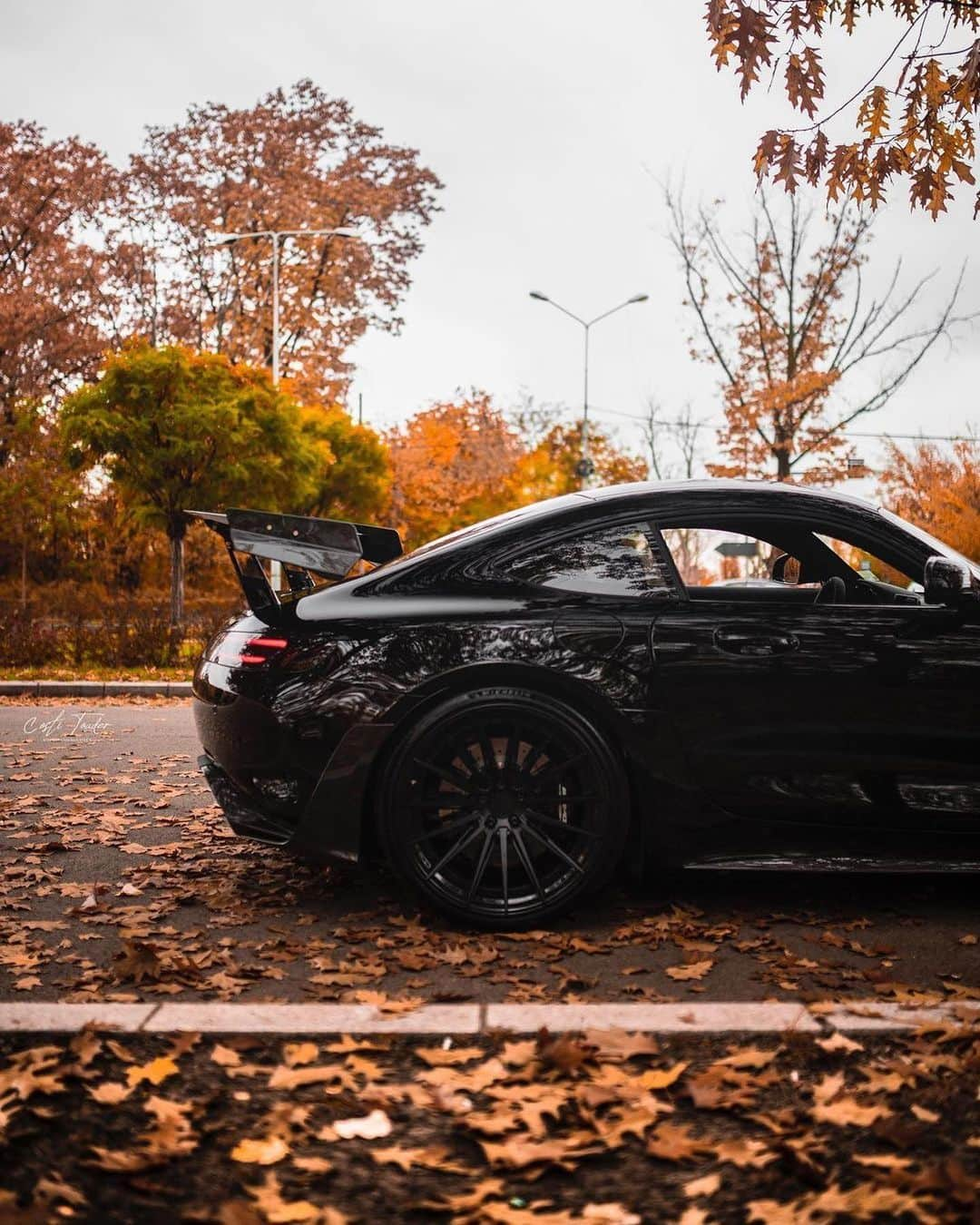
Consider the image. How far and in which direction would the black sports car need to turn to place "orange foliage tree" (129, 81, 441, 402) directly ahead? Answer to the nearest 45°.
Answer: approximately 90° to its left

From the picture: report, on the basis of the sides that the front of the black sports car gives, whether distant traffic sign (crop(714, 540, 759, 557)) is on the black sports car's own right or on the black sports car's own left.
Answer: on the black sports car's own left

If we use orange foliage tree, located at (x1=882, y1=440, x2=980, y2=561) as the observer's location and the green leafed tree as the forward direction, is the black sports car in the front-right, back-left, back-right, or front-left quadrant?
front-left

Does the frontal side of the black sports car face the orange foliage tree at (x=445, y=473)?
no

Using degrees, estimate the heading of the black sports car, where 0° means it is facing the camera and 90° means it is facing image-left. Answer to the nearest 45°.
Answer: approximately 270°

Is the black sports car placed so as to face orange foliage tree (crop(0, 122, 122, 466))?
no

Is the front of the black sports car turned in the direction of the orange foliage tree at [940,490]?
no

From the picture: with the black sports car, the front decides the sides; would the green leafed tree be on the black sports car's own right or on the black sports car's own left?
on the black sports car's own left

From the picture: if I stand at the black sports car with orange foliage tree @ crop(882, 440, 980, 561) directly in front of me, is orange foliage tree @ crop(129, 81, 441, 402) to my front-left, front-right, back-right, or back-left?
front-left

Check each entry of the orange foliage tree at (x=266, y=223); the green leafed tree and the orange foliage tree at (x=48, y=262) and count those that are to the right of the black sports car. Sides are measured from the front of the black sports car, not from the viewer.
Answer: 0
